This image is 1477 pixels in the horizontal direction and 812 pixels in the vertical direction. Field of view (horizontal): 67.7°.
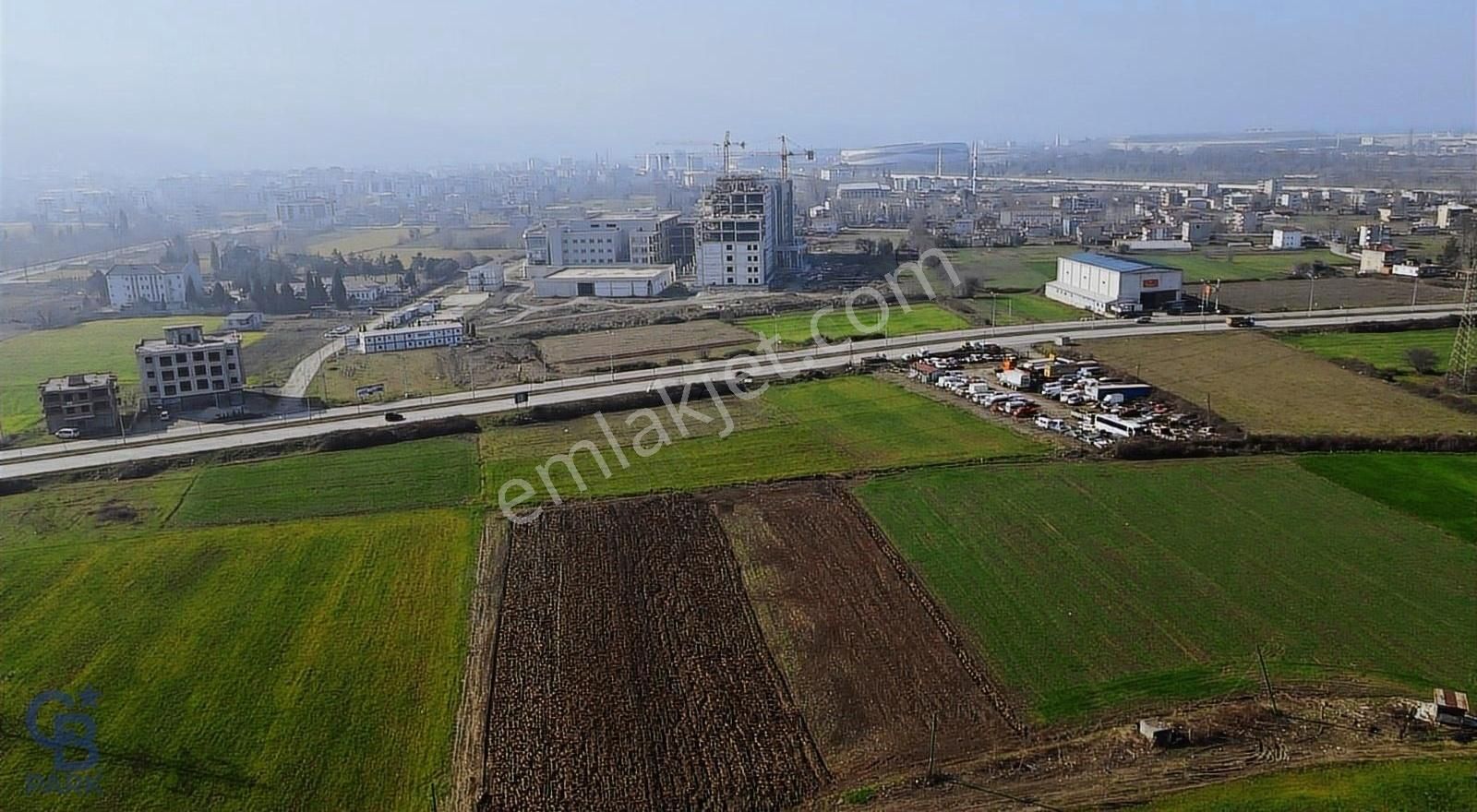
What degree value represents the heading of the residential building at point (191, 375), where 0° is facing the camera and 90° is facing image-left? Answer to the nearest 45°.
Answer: approximately 0°

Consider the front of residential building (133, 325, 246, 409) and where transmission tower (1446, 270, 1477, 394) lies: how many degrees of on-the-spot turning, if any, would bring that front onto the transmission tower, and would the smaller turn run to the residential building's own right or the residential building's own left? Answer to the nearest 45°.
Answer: approximately 45° to the residential building's own left

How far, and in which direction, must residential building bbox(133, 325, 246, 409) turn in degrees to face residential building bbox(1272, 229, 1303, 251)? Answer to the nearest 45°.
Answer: approximately 90° to its left

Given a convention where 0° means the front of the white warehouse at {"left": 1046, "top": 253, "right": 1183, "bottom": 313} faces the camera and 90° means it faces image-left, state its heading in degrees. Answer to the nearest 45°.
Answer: approximately 315°

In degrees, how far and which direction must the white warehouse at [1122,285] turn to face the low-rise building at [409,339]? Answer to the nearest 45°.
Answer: approximately 90° to its right

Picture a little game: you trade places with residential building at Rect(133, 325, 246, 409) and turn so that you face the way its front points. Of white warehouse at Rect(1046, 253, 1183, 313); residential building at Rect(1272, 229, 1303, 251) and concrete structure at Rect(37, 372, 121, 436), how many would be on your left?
2

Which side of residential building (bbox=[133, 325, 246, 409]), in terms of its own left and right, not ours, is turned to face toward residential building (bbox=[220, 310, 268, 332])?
back

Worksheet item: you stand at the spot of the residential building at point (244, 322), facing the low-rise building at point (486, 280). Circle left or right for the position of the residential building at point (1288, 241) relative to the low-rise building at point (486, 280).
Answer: right

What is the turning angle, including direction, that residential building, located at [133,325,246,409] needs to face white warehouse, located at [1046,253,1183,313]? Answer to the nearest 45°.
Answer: approximately 90° to its left

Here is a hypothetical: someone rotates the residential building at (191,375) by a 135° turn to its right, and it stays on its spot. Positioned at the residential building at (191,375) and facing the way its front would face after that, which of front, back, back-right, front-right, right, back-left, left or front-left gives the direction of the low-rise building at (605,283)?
right

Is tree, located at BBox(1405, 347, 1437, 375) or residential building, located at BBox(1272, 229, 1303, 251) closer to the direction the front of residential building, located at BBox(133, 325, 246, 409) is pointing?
the tree
